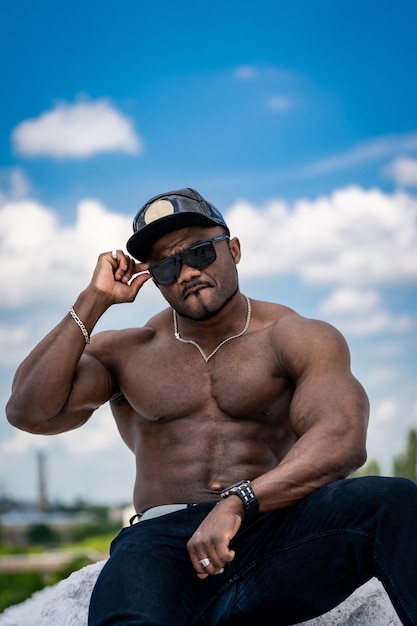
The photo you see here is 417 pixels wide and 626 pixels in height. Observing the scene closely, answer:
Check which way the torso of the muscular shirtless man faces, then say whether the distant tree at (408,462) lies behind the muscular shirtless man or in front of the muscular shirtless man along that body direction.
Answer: behind

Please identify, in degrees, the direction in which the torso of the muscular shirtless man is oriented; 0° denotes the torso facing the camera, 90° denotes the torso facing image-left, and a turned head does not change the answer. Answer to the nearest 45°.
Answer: approximately 0°

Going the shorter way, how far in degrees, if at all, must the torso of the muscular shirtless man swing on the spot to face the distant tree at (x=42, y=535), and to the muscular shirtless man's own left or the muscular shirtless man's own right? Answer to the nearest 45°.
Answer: approximately 180°
